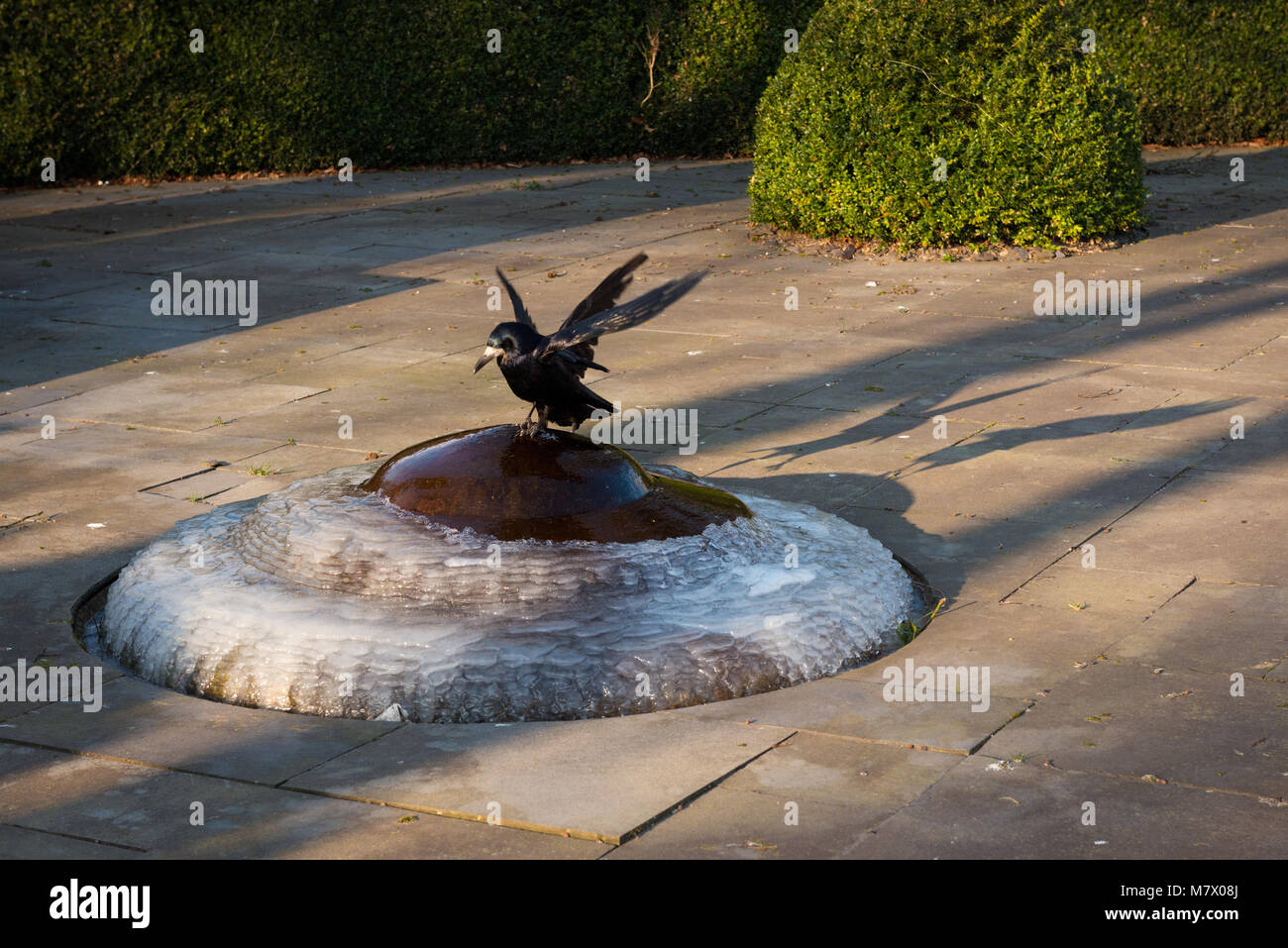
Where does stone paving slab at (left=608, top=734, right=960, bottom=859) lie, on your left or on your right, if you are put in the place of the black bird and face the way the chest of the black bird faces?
on your left

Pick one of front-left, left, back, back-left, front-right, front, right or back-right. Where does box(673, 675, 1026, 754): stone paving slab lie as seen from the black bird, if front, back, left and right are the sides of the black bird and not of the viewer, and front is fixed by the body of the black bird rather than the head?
left

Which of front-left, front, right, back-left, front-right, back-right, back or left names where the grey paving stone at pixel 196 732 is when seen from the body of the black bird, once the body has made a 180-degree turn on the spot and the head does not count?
back

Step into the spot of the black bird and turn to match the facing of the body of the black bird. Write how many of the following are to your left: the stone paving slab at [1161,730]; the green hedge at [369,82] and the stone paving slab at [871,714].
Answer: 2

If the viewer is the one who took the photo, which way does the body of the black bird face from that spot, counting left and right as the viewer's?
facing the viewer and to the left of the viewer

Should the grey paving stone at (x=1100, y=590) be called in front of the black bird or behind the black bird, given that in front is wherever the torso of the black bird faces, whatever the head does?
behind

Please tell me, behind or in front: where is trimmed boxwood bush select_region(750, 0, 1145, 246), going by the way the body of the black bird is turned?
behind

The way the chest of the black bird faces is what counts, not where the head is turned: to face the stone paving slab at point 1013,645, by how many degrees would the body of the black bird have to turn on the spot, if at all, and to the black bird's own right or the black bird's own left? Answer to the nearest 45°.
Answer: approximately 135° to the black bird's own left

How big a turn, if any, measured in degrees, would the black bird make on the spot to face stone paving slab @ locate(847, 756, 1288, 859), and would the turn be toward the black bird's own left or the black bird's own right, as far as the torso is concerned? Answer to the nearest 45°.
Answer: approximately 90° to the black bird's own left

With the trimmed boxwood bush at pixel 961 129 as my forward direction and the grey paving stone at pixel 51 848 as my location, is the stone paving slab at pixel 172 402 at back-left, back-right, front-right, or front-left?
front-left

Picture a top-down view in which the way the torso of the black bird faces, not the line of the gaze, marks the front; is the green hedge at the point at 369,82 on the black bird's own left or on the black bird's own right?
on the black bird's own right
